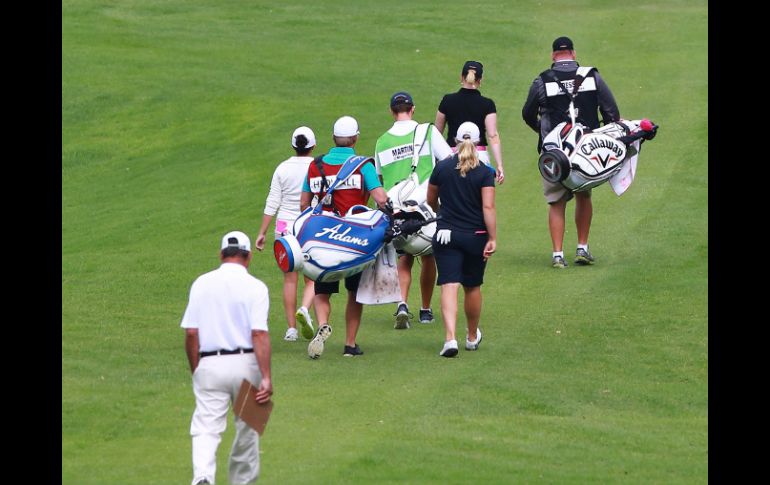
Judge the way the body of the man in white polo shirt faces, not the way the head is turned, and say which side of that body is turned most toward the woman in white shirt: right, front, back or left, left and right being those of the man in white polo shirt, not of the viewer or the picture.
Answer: front

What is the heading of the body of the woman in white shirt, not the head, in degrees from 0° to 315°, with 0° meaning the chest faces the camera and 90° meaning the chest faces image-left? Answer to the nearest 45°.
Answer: approximately 180°

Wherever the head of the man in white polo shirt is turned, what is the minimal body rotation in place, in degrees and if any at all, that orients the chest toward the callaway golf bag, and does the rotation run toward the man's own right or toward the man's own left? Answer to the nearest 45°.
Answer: approximately 45° to the man's own right

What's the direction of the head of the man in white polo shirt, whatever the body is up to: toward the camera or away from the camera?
away from the camera

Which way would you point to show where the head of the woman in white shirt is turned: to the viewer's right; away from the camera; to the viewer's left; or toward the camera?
away from the camera

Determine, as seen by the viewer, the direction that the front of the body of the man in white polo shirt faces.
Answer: away from the camera

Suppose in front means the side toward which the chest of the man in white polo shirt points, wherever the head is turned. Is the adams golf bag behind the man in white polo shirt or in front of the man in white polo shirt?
in front

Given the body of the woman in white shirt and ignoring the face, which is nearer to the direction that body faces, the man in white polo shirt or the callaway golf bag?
the callaway golf bag

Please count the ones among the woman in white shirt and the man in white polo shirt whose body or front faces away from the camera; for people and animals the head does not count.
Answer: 2

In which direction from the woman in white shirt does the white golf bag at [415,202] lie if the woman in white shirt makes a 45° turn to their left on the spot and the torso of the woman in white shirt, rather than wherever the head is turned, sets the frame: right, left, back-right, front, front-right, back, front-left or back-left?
back-right

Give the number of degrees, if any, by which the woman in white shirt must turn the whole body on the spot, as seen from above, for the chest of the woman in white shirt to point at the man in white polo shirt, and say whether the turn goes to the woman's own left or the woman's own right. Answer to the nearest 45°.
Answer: approximately 180°
